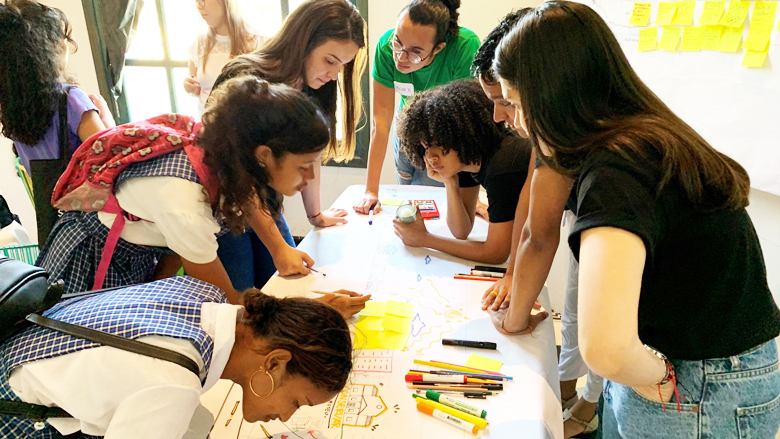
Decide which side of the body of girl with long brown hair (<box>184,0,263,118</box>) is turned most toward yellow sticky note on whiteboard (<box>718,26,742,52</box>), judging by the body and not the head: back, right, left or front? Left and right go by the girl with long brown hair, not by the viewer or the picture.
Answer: left

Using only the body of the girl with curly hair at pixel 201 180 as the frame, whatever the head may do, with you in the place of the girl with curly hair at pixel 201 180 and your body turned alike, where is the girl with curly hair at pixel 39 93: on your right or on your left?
on your left

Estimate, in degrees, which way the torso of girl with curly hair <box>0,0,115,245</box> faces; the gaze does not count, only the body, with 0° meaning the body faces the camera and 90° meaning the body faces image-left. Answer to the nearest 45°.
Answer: approximately 225°

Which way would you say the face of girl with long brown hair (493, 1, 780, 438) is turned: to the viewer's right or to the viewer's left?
to the viewer's left

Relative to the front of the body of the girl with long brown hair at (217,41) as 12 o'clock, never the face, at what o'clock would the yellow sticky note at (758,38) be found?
The yellow sticky note is roughly at 9 o'clock from the girl with long brown hair.

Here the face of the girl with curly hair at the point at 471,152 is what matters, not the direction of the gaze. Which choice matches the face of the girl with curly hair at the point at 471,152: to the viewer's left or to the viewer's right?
to the viewer's left

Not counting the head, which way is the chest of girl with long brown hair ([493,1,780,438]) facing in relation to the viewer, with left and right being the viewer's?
facing away from the viewer and to the left of the viewer

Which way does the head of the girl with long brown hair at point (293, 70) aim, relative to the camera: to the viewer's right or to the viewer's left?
to the viewer's right

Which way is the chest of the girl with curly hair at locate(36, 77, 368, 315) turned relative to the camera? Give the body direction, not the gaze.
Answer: to the viewer's right

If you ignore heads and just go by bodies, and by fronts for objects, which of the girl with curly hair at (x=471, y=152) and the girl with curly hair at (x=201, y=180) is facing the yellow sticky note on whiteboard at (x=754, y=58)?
the girl with curly hair at (x=201, y=180)
